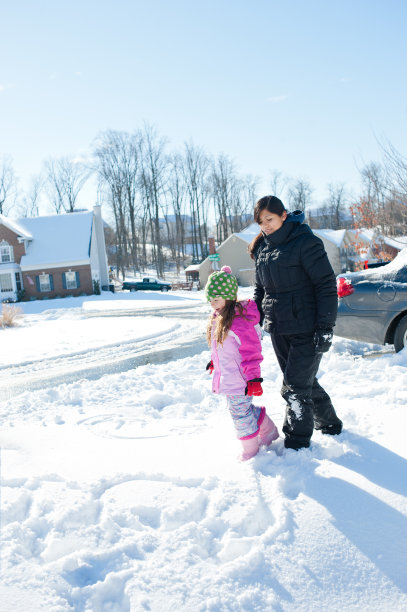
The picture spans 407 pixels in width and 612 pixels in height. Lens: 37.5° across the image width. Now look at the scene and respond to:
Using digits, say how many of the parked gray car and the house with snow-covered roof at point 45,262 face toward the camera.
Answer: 1

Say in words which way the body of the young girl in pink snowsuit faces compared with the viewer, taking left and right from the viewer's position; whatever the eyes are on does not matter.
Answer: facing the viewer and to the left of the viewer

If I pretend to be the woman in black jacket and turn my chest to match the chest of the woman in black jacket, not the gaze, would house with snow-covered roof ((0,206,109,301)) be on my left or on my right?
on my right

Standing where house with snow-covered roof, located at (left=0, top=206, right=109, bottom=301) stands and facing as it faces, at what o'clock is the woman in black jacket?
The woman in black jacket is roughly at 12 o'clock from the house with snow-covered roof.

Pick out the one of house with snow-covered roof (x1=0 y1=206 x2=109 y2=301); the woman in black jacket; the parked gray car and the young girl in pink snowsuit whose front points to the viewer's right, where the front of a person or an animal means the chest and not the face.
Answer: the parked gray car

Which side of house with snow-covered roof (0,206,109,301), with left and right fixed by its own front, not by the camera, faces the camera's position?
front

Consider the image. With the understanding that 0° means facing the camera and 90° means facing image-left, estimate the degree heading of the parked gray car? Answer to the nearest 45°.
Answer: approximately 270°

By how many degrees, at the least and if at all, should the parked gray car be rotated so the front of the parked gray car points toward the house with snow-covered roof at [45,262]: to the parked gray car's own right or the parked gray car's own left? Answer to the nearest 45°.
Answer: approximately 135° to the parked gray car's own left

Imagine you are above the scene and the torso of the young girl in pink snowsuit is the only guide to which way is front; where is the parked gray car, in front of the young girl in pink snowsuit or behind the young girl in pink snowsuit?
behind
